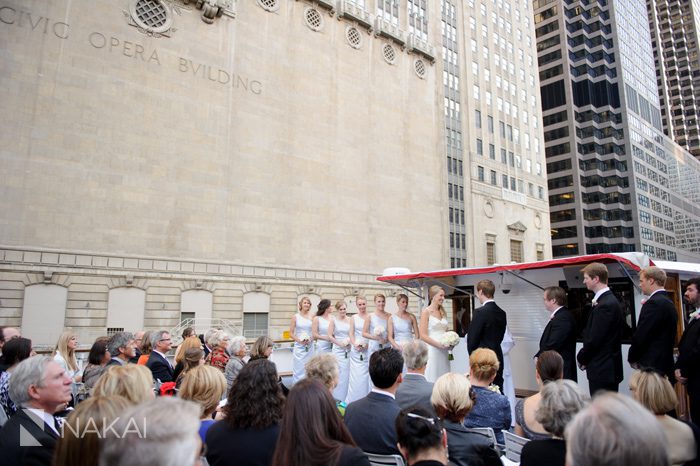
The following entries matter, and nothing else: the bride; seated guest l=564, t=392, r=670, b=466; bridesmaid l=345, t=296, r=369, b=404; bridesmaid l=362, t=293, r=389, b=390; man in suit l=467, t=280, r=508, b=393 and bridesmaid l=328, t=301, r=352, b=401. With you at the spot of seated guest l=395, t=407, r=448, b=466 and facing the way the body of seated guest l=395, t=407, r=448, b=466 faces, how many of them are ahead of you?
5

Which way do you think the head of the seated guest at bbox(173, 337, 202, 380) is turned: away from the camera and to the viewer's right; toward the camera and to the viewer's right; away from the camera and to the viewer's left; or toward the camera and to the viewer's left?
away from the camera and to the viewer's right

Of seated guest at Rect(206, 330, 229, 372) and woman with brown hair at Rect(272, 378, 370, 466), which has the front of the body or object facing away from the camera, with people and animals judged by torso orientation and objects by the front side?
the woman with brown hair

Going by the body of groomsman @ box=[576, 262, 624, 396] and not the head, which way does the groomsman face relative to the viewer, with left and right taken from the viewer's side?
facing to the left of the viewer

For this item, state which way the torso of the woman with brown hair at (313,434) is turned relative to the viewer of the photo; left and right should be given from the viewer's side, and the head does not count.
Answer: facing away from the viewer

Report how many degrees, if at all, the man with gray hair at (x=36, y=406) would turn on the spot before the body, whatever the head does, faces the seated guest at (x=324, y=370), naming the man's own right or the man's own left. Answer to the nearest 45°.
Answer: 0° — they already face them

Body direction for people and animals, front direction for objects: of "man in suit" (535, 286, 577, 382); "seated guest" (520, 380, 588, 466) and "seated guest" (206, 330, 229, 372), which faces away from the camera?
"seated guest" (520, 380, 588, 466)

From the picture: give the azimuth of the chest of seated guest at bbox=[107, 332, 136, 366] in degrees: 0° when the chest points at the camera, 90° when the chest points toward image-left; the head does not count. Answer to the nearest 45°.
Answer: approximately 270°

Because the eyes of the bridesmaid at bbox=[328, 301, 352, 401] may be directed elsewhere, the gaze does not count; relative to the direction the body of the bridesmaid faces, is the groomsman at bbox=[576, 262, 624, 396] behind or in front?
in front

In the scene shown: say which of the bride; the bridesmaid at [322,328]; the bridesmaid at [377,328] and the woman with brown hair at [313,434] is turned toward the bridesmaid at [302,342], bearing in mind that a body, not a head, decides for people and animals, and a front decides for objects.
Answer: the woman with brown hair

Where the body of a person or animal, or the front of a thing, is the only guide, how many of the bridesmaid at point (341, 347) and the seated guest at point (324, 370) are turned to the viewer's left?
0

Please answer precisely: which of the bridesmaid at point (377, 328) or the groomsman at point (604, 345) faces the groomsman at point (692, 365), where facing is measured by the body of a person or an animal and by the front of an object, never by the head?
the bridesmaid

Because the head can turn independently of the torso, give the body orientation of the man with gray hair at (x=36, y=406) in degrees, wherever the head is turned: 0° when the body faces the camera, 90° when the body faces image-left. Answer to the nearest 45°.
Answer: approximately 270°

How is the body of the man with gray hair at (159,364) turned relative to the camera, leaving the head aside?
to the viewer's right

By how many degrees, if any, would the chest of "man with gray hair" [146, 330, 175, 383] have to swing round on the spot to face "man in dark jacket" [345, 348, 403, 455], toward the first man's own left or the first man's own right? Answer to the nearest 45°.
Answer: approximately 45° to the first man's own right

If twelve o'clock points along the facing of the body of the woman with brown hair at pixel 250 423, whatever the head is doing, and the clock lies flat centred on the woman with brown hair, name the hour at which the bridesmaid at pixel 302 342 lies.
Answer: The bridesmaid is roughly at 11 o'clock from the woman with brown hair.

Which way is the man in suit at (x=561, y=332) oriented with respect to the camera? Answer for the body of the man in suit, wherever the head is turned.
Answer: to the viewer's left
